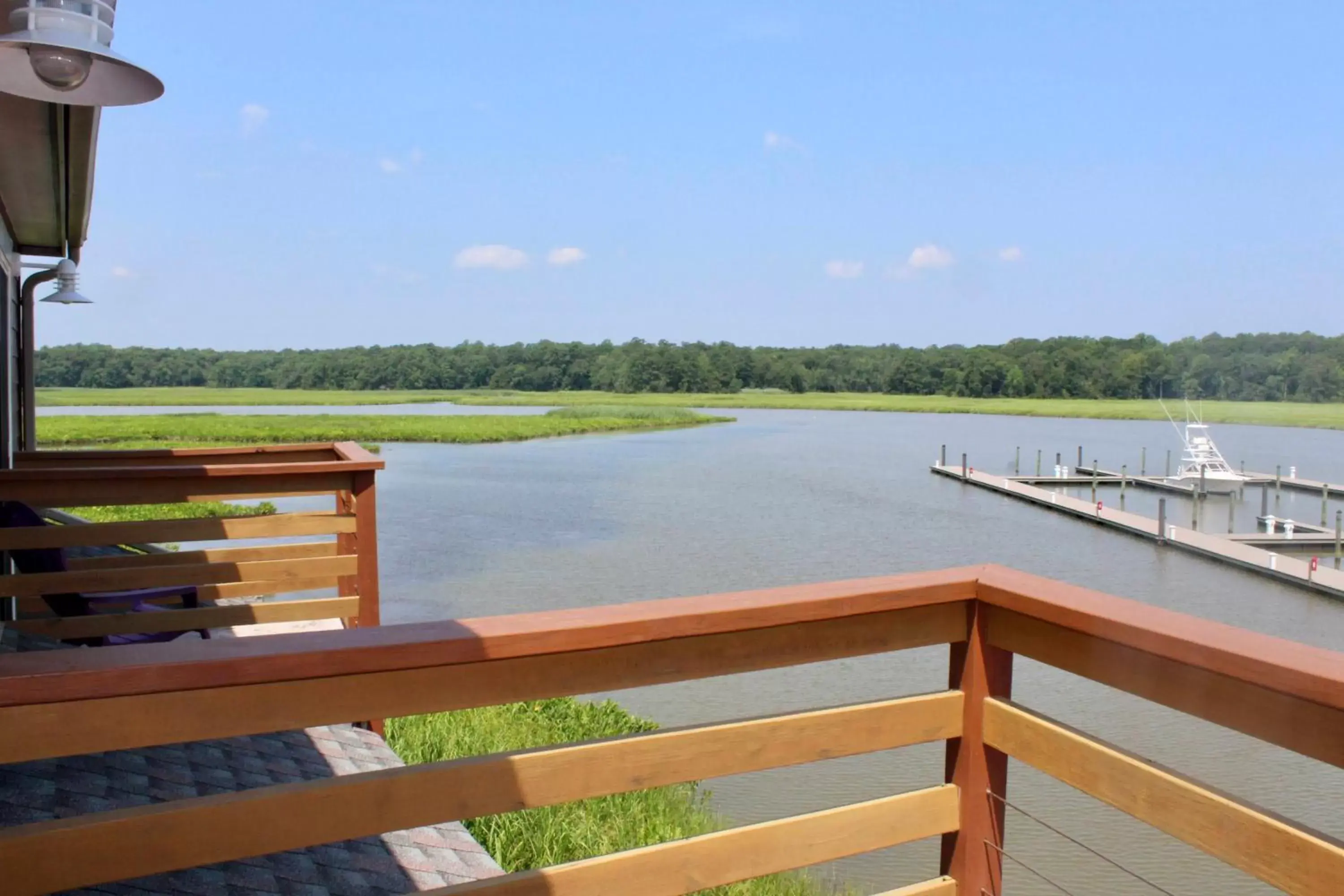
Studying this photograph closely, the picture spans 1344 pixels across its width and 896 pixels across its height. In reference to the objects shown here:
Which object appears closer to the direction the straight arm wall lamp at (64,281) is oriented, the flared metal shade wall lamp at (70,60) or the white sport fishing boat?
the white sport fishing boat

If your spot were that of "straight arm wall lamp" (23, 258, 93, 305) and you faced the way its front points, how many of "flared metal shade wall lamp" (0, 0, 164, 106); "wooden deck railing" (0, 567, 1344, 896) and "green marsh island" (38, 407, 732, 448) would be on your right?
2

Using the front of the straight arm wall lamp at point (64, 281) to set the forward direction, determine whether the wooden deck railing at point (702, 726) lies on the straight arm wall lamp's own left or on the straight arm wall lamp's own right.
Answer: on the straight arm wall lamp's own right

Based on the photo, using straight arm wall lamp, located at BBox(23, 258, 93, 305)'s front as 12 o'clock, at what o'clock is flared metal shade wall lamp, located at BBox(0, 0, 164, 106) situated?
flared metal shade wall lamp, located at BBox(0, 0, 164, 106) is roughly at 3 o'clock from straight arm wall lamp, located at BBox(23, 258, 93, 305).

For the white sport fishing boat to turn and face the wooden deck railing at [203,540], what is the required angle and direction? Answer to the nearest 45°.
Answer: approximately 45° to its right

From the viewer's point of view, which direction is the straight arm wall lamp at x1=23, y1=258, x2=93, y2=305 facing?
to the viewer's right

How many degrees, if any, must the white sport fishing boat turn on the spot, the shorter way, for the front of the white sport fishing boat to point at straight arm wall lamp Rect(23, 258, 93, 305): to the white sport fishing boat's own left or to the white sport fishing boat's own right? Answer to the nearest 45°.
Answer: approximately 45° to the white sport fishing boat's own right
